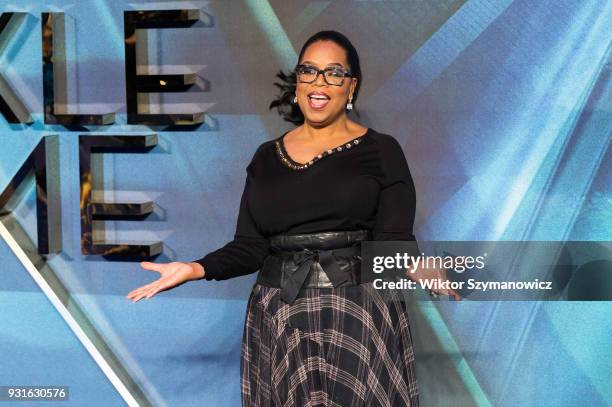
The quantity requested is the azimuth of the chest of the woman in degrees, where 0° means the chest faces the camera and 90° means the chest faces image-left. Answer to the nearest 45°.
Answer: approximately 0°
